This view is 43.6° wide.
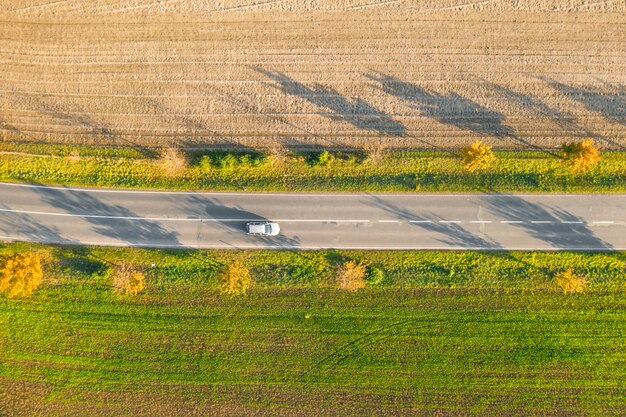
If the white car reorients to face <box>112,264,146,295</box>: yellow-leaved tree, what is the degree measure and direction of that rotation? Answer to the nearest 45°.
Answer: approximately 180°

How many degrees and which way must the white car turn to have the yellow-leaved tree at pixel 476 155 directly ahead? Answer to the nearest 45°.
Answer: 0° — it already faces it

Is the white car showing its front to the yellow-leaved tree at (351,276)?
yes

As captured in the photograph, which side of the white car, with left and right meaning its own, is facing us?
right

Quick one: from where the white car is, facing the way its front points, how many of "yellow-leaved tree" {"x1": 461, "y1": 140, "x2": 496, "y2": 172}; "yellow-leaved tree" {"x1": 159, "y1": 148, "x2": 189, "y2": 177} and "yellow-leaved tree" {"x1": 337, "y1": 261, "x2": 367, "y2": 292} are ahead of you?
2

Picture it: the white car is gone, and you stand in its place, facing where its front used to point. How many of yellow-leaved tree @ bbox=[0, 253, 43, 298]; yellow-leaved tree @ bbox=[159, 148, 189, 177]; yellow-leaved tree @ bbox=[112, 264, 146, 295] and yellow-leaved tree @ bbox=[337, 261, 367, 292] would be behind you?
3
